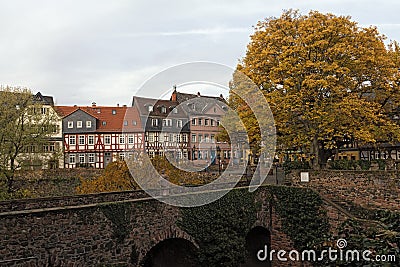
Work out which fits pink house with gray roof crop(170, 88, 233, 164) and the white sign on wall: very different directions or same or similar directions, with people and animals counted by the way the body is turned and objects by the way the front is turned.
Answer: same or similar directions

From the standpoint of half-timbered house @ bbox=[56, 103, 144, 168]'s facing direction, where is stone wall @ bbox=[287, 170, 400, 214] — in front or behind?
in front

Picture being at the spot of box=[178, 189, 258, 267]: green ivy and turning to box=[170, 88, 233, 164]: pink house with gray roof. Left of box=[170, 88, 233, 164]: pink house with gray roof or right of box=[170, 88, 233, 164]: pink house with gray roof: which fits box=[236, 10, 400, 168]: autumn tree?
right

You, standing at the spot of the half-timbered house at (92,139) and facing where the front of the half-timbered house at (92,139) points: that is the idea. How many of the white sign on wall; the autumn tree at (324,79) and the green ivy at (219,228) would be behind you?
0

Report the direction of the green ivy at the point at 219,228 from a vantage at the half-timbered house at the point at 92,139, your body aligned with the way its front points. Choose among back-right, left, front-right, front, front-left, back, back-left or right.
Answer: front

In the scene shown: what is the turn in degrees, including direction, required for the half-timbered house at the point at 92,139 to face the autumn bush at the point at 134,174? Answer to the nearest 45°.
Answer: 0° — it already faces it

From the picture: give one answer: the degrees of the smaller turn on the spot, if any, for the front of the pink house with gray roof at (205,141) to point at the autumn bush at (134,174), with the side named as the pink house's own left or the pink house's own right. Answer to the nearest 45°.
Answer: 0° — it already faces it

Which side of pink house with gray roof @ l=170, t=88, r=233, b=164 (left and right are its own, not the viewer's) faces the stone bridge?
front

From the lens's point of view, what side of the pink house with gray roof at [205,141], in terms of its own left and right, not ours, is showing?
front

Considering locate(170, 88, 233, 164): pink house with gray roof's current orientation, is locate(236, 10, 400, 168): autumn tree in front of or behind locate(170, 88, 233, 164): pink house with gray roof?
in front

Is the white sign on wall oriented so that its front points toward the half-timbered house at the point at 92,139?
no

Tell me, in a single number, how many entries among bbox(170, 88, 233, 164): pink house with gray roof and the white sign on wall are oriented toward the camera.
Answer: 2

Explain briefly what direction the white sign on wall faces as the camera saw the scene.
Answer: facing the viewer

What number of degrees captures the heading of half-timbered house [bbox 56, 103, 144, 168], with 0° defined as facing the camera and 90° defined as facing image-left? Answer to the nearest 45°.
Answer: approximately 0°

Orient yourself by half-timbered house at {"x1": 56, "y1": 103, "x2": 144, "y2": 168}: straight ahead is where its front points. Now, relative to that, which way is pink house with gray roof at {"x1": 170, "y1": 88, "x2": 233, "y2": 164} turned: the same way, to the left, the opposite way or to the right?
the same way

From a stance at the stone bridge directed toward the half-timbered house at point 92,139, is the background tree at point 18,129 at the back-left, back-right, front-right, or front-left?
front-left

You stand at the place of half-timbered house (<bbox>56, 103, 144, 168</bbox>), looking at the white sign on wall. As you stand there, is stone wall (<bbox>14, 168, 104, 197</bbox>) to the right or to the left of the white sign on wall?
right

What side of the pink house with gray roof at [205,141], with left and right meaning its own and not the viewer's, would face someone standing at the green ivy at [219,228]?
front

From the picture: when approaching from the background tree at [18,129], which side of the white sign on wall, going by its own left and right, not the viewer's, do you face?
right

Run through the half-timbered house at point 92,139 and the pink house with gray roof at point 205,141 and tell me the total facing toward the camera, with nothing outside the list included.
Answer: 2
